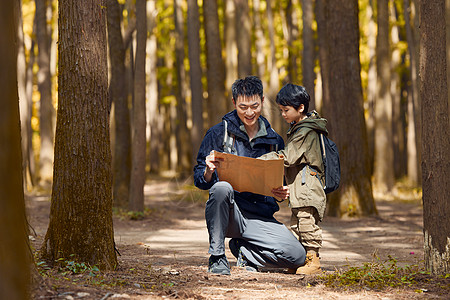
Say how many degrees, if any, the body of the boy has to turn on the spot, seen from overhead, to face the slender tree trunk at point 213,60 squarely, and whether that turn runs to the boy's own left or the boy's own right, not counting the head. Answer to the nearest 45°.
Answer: approximately 90° to the boy's own right

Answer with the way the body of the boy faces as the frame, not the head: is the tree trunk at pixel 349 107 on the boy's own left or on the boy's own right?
on the boy's own right

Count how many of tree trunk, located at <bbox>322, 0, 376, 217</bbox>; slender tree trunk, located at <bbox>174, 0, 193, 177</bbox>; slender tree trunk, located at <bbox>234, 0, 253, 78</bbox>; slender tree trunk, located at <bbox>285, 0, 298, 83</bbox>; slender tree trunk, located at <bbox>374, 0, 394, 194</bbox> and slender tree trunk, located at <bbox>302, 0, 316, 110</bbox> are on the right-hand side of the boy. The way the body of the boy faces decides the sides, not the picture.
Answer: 6

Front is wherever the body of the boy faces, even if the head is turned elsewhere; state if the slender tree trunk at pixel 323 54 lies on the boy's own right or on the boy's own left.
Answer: on the boy's own right

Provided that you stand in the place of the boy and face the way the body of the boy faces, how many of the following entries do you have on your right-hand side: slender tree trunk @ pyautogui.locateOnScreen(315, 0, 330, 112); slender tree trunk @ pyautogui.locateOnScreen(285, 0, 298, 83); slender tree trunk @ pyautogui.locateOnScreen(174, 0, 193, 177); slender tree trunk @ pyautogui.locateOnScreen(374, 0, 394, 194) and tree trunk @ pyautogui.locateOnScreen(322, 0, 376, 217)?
5

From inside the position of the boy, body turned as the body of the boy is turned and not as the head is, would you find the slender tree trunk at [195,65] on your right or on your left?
on your right

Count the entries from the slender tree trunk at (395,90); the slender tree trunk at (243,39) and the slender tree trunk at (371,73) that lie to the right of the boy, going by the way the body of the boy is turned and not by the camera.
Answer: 3

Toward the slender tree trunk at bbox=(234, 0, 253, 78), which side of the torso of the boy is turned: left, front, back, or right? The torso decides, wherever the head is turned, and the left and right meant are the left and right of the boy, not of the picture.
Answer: right

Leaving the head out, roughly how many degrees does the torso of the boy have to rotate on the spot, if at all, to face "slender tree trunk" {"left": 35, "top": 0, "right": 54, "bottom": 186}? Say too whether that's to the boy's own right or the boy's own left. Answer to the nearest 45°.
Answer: approximately 45° to the boy's own right

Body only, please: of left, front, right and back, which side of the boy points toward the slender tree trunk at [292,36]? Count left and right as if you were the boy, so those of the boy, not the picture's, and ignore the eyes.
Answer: right

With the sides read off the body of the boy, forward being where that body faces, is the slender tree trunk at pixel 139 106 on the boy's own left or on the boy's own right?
on the boy's own right

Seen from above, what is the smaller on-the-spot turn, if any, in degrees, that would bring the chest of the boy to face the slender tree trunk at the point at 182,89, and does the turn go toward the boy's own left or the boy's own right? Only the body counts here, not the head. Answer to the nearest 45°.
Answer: approximately 90° to the boy's own right

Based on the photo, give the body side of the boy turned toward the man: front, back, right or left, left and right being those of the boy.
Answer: front

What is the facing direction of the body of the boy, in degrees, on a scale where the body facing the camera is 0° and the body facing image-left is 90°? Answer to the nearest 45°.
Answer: approximately 90°
